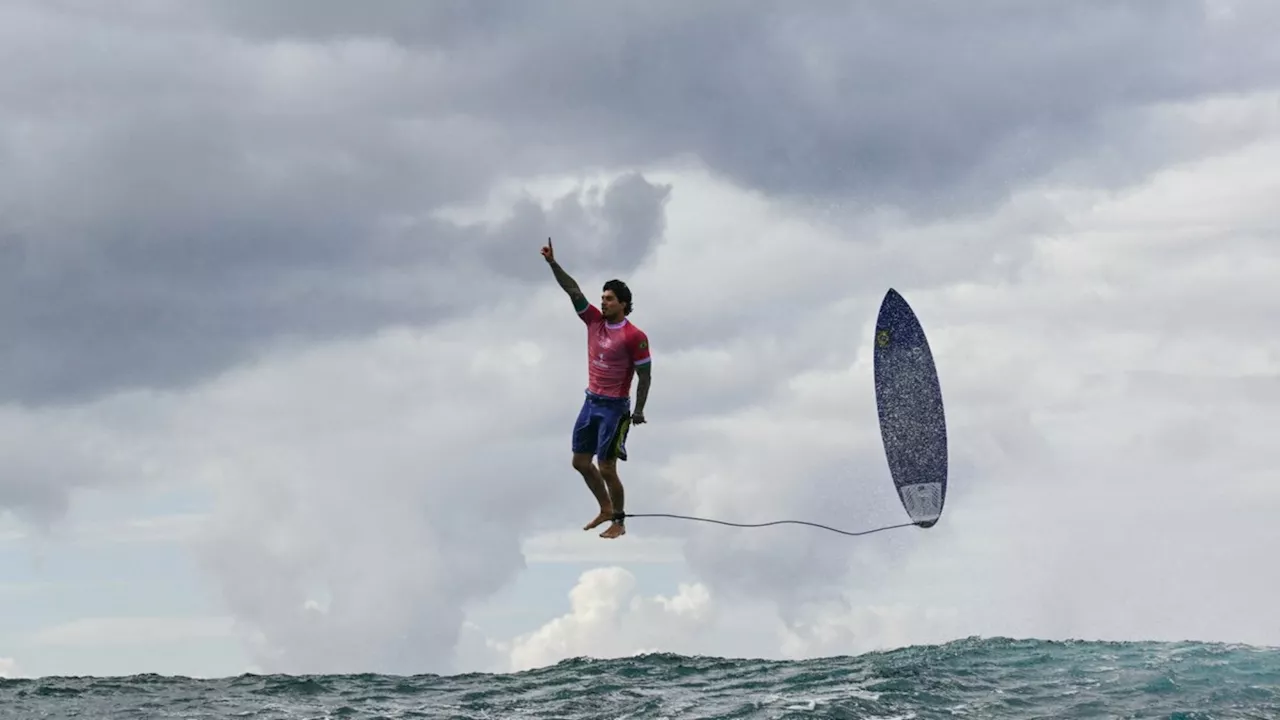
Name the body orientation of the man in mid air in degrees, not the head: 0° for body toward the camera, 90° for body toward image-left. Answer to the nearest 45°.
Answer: approximately 45°
